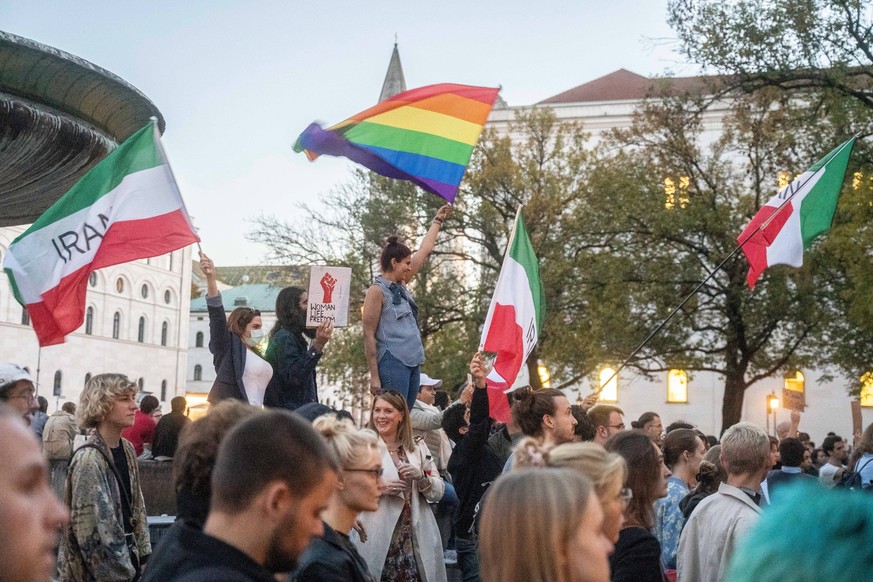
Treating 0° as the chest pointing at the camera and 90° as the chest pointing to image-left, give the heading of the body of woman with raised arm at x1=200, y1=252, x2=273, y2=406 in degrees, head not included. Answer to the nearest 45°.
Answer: approximately 315°

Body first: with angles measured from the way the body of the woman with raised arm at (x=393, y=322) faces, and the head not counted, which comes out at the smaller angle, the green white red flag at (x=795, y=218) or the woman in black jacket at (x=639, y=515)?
the woman in black jacket

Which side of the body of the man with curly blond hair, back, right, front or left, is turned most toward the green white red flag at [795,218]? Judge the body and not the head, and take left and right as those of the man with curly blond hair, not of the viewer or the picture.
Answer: left

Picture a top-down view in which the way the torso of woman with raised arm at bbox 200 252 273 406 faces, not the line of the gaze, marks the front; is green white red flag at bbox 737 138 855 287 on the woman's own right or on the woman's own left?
on the woman's own left

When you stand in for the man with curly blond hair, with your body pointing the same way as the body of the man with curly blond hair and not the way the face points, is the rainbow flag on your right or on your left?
on your left

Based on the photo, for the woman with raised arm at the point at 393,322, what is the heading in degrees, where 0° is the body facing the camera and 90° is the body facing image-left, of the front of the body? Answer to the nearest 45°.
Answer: approximately 315°

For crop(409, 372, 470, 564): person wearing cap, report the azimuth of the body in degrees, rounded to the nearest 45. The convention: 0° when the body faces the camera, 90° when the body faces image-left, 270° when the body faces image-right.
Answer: approximately 315°

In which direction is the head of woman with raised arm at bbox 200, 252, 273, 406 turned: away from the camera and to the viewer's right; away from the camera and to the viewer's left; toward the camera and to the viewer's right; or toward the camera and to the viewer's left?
toward the camera and to the viewer's right
